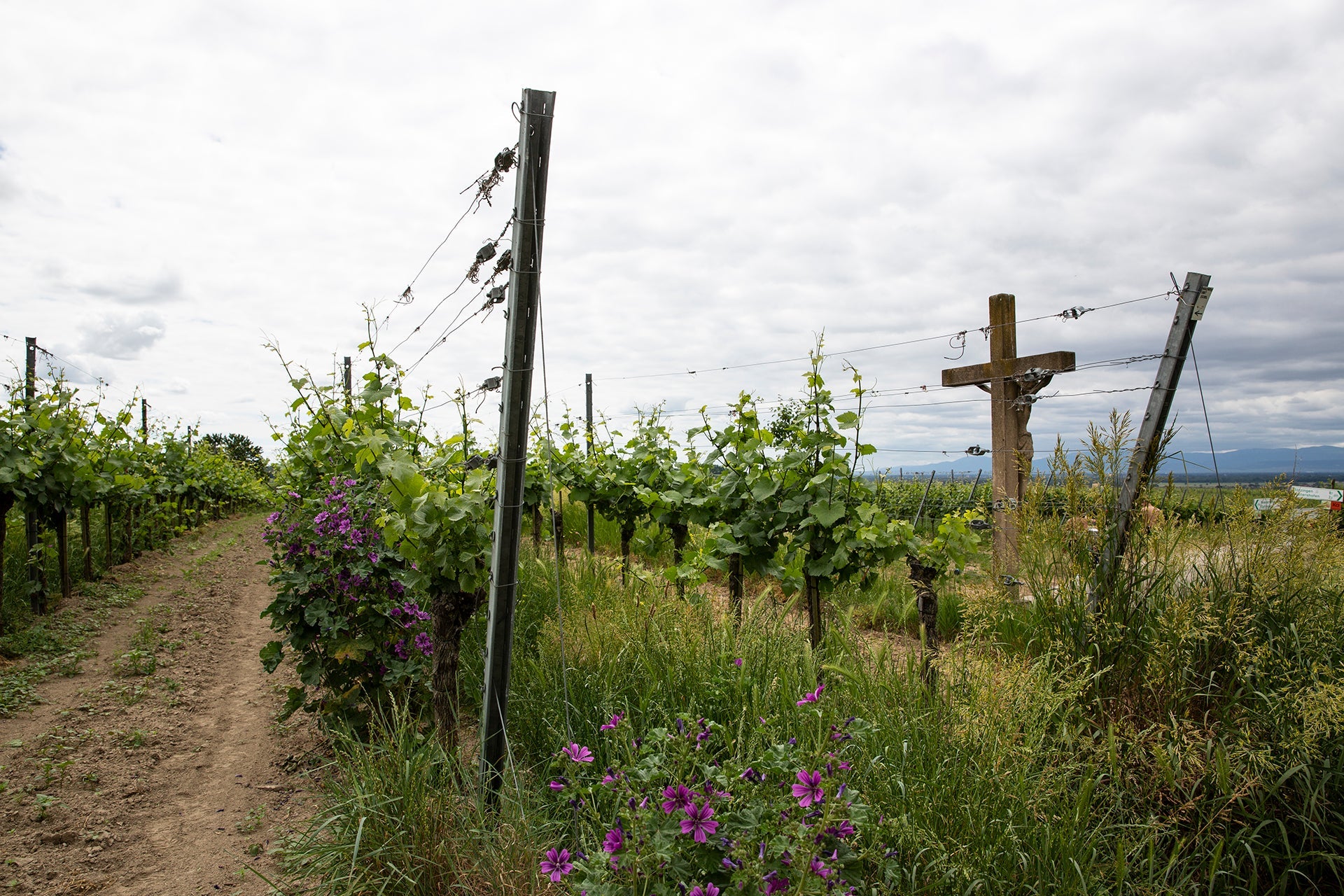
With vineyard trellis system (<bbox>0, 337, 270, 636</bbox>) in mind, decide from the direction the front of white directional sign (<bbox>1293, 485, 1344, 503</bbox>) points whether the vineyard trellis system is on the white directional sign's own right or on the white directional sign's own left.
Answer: on the white directional sign's own right

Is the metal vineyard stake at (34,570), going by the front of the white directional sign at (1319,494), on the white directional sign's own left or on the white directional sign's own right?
on the white directional sign's own right

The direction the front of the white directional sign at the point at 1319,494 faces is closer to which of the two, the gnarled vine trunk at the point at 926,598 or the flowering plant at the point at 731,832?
the flowering plant

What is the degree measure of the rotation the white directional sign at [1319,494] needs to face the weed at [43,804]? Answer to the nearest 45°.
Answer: approximately 45° to its right

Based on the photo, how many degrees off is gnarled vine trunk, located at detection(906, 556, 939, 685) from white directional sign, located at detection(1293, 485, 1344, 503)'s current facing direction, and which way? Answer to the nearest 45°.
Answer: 0° — it already faces it

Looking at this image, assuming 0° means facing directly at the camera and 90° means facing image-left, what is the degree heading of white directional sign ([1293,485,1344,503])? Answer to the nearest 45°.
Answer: approximately 0°

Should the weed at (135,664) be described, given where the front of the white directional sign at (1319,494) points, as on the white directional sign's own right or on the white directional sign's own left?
on the white directional sign's own right

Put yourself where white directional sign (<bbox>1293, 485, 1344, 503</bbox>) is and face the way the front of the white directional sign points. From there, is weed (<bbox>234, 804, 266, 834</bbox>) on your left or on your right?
on your right

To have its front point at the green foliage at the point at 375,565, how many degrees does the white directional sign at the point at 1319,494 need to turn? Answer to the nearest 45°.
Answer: approximately 45° to its right
